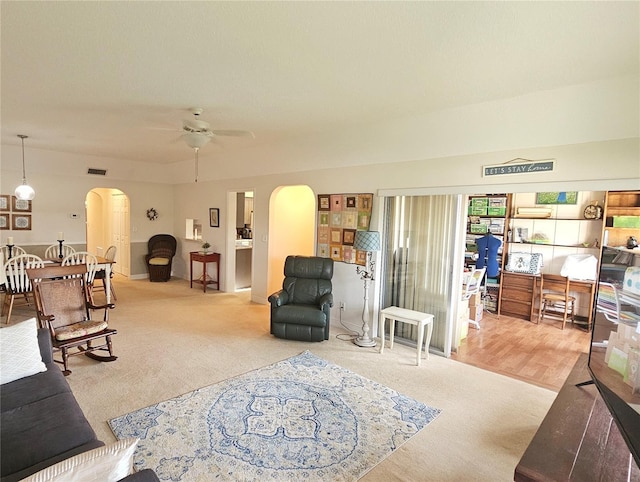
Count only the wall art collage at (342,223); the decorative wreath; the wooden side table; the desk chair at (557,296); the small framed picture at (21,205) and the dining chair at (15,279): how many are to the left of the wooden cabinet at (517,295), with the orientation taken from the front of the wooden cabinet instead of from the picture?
1

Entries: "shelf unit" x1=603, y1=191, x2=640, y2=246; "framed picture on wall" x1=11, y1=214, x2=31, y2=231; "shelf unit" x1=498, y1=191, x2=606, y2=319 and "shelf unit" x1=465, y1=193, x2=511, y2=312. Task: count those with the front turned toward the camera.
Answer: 4

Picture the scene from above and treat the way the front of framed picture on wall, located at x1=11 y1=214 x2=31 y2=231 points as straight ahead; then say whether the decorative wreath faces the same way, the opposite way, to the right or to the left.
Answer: the same way

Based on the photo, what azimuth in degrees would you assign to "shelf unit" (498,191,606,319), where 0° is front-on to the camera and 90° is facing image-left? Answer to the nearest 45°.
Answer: approximately 0°

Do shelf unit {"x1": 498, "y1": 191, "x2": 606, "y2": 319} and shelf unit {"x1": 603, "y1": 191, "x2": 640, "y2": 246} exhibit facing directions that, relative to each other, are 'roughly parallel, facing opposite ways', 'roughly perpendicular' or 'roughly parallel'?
roughly parallel

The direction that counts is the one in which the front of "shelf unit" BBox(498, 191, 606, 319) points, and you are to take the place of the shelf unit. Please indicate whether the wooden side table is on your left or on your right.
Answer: on your right

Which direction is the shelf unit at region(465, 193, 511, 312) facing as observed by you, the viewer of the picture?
facing the viewer

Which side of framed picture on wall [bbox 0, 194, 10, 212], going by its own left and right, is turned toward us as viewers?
front

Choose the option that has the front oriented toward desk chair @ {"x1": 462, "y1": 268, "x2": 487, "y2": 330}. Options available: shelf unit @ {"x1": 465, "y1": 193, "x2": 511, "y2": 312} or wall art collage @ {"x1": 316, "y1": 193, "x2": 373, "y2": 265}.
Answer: the shelf unit

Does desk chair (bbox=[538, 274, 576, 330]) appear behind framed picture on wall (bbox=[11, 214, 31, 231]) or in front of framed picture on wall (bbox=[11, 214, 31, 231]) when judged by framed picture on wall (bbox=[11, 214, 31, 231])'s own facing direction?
in front

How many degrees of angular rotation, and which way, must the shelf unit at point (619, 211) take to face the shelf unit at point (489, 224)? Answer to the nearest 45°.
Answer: approximately 90° to its right

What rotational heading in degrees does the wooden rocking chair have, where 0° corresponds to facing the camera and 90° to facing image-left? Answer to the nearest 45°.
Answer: approximately 315°

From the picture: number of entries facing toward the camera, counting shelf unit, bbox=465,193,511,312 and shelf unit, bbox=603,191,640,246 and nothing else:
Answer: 2

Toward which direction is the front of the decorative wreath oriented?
toward the camera

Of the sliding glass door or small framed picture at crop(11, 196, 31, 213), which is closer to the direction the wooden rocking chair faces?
the sliding glass door

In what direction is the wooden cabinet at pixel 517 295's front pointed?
toward the camera

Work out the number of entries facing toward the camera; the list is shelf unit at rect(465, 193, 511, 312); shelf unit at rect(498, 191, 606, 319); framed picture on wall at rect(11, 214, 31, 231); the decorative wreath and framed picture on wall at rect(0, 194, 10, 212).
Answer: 5
